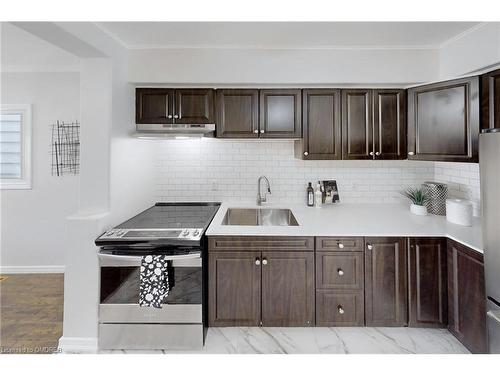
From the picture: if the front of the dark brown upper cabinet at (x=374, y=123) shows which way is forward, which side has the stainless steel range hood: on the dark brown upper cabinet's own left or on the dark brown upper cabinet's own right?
on the dark brown upper cabinet's own right

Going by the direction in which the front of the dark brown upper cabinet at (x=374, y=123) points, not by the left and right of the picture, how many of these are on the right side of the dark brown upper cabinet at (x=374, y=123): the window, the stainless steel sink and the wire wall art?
3

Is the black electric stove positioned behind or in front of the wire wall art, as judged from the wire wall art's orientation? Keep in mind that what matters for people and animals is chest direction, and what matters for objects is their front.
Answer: in front

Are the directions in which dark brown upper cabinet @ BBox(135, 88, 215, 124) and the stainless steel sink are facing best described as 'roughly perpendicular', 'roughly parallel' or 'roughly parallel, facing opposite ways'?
roughly parallel

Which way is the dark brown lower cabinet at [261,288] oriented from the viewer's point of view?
toward the camera

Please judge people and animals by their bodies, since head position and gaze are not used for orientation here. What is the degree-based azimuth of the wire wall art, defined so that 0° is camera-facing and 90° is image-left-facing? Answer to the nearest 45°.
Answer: approximately 0°

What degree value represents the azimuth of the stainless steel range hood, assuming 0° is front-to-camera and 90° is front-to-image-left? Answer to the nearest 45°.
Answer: approximately 0°

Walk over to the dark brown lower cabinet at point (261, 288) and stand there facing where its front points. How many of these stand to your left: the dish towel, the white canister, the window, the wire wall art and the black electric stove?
1

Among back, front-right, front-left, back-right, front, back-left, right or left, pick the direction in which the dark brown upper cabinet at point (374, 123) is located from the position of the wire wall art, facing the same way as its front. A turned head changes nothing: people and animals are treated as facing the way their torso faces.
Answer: front-left

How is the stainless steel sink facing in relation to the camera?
toward the camera
